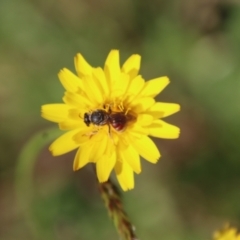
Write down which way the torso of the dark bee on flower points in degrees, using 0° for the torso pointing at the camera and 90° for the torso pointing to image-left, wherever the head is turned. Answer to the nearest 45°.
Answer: approximately 90°
